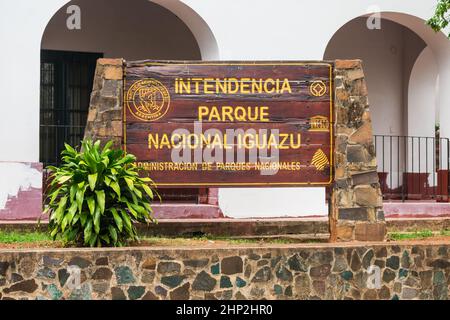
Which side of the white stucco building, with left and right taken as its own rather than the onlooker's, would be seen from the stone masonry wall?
front

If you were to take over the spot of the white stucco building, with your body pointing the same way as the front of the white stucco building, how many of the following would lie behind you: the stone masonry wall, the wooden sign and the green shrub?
0

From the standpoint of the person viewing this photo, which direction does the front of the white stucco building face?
facing the viewer

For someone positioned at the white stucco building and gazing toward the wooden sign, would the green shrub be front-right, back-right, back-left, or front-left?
front-right

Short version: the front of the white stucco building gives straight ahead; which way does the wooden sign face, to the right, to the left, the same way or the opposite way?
the same way

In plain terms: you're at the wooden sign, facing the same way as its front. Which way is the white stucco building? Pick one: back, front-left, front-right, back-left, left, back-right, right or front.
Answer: back

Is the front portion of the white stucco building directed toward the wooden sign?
yes

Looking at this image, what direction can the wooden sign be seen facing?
toward the camera

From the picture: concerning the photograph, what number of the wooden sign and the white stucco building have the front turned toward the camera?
2
